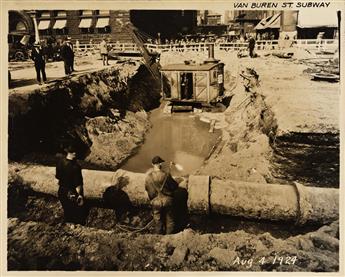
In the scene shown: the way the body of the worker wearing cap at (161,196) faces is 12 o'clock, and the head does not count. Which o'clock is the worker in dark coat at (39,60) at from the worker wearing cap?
The worker in dark coat is roughly at 10 o'clock from the worker wearing cap.

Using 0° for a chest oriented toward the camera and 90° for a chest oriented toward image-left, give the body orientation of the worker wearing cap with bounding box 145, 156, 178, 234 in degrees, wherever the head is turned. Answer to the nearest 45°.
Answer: approximately 180°
